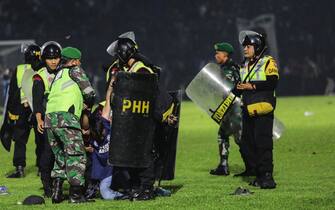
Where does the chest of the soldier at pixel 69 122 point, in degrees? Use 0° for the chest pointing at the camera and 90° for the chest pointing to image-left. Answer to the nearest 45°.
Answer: approximately 225°

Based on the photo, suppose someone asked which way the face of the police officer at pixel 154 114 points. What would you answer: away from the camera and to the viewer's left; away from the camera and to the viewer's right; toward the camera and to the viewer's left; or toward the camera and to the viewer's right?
toward the camera and to the viewer's left

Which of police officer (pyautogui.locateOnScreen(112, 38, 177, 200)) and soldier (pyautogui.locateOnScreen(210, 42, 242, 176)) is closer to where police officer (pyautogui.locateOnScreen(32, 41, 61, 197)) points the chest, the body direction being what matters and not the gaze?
the police officer

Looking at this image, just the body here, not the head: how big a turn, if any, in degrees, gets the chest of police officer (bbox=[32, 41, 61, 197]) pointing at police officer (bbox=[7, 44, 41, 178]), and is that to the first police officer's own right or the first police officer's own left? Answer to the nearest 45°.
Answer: approximately 135° to the first police officer's own left

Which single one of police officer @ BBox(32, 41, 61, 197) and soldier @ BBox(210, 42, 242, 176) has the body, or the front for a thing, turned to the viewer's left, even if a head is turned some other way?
the soldier

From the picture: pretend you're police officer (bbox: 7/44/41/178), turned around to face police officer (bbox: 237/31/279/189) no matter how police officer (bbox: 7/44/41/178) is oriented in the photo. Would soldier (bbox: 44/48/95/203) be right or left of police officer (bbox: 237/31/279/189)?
right

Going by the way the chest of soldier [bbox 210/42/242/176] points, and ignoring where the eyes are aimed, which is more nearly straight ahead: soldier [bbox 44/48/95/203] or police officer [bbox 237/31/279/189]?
the soldier

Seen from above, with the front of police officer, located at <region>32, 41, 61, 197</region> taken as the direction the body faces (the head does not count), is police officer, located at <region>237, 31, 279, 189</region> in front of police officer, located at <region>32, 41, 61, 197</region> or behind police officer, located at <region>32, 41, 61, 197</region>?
in front

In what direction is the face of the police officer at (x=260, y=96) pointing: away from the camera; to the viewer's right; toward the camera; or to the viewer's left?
to the viewer's left

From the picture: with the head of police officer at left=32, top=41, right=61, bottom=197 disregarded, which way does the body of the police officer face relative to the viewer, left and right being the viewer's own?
facing the viewer and to the right of the viewer

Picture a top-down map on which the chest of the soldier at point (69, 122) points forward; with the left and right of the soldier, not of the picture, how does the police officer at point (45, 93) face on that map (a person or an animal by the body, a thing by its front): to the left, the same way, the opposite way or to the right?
to the right

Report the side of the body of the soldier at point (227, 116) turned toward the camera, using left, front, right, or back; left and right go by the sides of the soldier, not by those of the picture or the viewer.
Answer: left

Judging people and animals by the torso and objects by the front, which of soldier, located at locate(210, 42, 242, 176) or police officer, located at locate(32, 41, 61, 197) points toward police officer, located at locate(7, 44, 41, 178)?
the soldier
